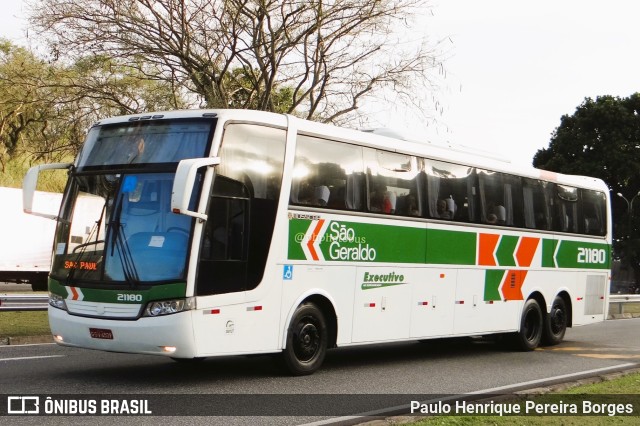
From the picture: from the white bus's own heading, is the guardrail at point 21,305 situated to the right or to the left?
on its right

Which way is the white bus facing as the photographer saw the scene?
facing the viewer and to the left of the viewer

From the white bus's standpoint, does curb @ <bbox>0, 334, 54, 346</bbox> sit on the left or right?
on its right

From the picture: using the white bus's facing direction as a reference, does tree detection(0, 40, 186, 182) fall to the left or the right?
on its right

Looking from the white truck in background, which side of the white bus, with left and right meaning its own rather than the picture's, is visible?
right
